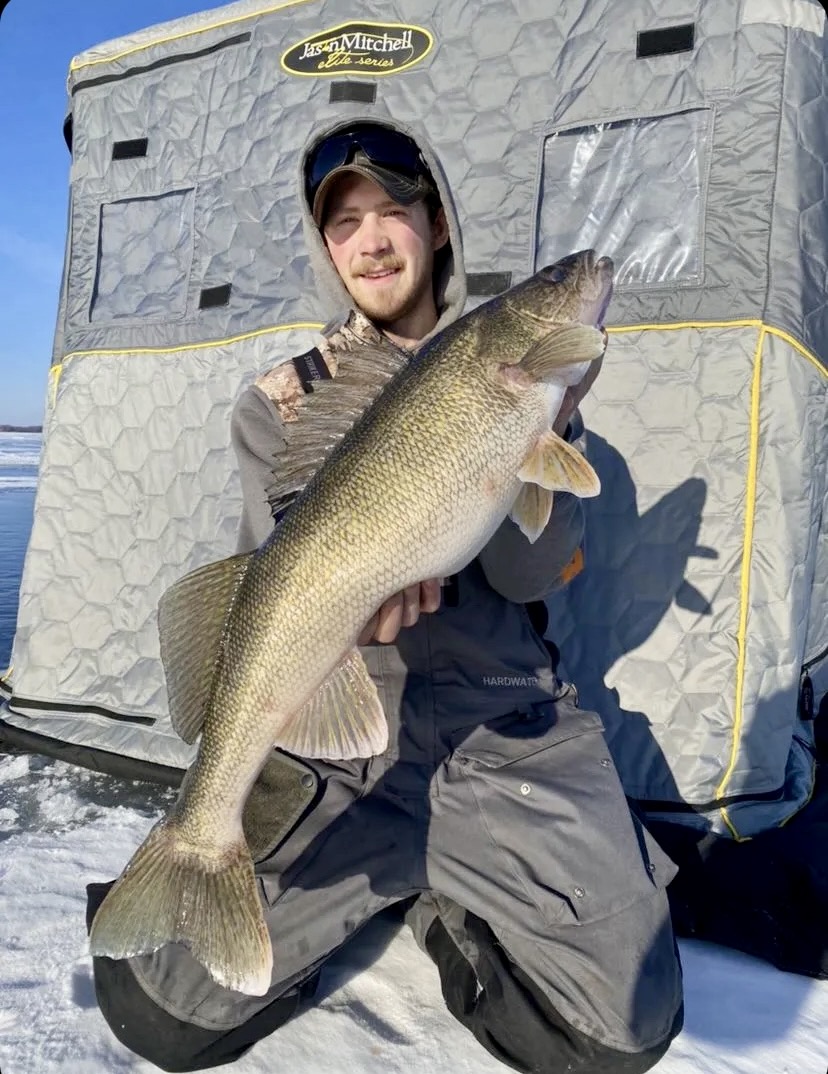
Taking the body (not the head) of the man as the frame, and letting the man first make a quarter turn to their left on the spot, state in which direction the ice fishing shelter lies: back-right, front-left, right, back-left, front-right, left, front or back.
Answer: left

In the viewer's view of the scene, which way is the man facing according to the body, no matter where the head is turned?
toward the camera
